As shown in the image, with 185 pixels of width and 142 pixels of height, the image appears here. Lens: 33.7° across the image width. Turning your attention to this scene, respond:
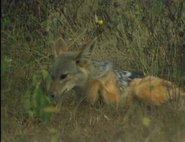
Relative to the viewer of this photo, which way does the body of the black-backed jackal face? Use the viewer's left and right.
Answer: facing to the left of the viewer
